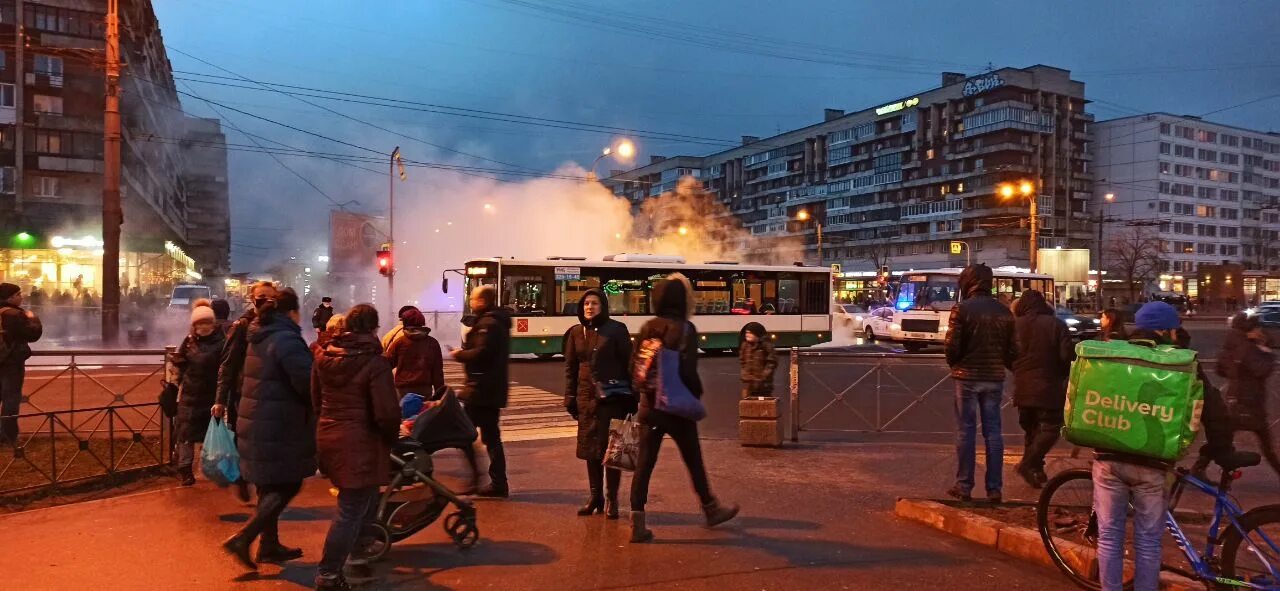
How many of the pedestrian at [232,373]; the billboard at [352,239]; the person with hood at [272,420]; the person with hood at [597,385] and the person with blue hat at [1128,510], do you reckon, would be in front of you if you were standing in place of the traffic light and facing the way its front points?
4

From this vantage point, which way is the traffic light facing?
toward the camera

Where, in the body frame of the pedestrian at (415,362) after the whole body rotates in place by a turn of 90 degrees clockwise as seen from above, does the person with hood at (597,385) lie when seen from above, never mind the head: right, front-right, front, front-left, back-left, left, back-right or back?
front-right

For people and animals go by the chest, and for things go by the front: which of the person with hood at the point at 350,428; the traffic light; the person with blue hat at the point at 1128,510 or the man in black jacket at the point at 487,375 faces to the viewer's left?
the man in black jacket

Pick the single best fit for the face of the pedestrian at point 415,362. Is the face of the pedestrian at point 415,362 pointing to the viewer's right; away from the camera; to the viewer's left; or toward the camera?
away from the camera

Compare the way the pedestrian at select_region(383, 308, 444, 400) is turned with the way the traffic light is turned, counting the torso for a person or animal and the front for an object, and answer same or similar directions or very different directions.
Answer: very different directions

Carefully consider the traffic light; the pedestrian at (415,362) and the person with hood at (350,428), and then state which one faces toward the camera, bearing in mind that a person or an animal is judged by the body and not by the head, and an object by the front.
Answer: the traffic light

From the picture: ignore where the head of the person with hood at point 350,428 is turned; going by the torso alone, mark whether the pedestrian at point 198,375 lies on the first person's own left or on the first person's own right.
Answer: on the first person's own left

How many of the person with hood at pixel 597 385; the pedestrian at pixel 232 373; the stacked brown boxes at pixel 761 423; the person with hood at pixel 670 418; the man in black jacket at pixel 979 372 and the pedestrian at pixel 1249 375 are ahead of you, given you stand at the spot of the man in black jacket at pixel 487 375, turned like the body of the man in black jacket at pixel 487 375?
1

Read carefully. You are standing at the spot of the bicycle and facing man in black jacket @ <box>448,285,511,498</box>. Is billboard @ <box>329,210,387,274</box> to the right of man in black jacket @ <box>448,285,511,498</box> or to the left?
right

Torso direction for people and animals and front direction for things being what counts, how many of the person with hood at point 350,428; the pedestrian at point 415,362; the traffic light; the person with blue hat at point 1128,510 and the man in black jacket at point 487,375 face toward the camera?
1

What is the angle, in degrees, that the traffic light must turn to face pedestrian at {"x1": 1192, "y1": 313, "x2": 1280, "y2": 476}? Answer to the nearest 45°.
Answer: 0° — it already faces them

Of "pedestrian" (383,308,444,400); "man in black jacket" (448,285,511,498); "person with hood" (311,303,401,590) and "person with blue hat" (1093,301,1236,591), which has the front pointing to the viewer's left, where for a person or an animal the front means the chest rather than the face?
the man in black jacket

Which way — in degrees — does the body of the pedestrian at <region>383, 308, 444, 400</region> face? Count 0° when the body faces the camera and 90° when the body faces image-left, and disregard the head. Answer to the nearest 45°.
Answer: approximately 180°

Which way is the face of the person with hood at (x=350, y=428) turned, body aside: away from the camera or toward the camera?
away from the camera

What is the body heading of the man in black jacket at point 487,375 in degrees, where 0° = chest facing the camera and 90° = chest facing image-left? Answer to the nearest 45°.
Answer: approximately 90°
